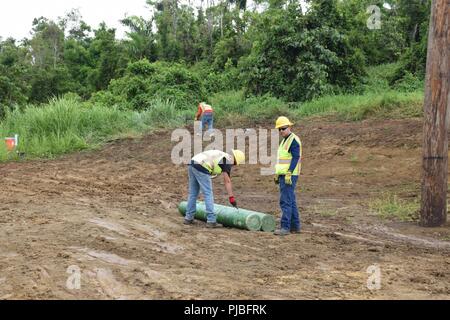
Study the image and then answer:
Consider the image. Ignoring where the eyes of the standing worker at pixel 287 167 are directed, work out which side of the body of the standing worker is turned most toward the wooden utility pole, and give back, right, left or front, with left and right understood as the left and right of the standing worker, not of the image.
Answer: back

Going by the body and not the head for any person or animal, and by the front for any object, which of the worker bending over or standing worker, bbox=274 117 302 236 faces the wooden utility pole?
the worker bending over

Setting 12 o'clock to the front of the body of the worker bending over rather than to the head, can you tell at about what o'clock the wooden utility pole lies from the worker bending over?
The wooden utility pole is roughly at 12 o'clock from the worker bending over.

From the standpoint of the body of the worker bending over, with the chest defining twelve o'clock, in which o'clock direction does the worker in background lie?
The worker in background is roughly at 9 o'clock from the worker bending over.

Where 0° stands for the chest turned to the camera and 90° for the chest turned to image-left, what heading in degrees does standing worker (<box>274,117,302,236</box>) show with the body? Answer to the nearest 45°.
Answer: approximately 45°

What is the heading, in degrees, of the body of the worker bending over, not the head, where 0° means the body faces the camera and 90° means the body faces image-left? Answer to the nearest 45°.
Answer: approximately 270°

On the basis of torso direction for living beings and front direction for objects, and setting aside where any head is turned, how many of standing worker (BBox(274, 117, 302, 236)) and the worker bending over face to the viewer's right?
1

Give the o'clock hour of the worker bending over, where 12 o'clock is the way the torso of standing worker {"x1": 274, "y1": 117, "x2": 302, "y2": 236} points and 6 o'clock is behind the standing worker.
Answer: The worker bending over is roughly at 2 o'clock from the standing worker.

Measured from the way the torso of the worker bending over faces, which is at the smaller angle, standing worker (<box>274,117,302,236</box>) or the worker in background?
the standing worker
